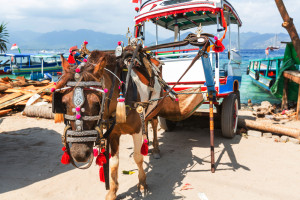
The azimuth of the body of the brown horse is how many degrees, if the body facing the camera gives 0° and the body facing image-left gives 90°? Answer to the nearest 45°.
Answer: approximately 45°

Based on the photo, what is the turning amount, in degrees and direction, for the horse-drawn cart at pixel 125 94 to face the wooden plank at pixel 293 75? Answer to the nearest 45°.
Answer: approximately 180°

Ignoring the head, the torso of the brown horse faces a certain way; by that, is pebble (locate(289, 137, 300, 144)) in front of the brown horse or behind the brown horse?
behind

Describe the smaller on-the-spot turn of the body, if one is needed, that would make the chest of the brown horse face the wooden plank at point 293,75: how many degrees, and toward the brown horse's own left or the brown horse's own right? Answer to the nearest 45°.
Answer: approximately 180°

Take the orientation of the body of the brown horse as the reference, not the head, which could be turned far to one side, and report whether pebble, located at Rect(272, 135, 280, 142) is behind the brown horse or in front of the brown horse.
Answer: behind

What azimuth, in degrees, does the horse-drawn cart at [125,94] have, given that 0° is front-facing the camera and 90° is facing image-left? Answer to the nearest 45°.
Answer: approximately 45°
